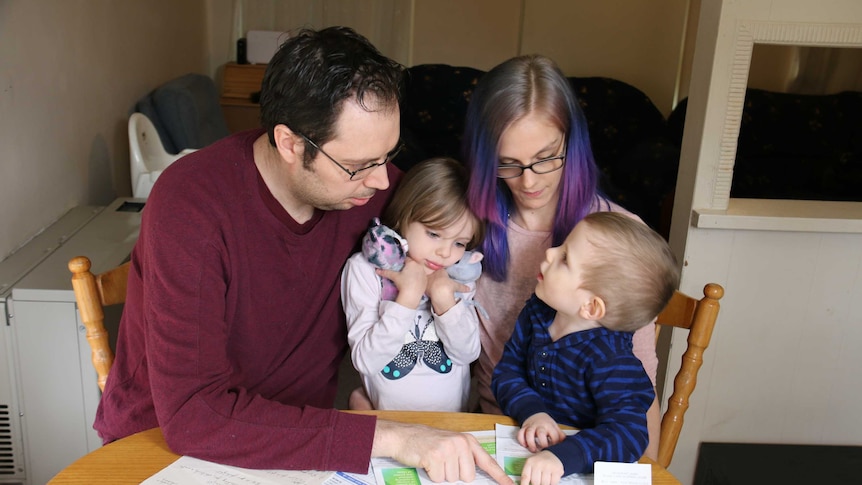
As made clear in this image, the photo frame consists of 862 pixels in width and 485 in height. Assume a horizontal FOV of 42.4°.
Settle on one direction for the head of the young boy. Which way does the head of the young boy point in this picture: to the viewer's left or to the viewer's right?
to the viewer's left

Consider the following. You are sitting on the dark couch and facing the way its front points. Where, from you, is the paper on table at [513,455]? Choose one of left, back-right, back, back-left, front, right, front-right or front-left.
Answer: front

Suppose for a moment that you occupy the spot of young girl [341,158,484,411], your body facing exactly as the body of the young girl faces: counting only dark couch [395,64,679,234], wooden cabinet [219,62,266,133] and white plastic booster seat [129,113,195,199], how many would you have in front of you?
0

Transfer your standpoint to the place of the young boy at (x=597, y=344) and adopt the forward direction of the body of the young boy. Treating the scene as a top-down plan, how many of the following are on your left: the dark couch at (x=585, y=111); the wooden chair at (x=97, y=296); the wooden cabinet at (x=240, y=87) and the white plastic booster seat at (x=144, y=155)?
0

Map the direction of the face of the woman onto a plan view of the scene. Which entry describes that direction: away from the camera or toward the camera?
toward the camera

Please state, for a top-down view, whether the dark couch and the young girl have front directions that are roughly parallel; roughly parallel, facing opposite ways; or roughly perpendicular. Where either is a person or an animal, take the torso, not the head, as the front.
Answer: roughly parallel

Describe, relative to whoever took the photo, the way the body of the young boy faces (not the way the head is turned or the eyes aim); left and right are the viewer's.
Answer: facing the viewer and to the left of the viewer

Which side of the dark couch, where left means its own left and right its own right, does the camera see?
front

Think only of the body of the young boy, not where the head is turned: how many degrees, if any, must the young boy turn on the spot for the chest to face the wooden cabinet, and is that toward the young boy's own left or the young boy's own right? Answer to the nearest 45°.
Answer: approximately 90° to the young boy's own right

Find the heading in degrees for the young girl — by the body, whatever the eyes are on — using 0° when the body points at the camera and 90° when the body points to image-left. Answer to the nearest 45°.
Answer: approximately 0°

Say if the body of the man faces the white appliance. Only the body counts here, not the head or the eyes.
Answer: no

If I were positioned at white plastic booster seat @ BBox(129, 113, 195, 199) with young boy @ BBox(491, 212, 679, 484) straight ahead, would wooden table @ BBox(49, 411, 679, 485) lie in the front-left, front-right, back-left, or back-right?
front-right
